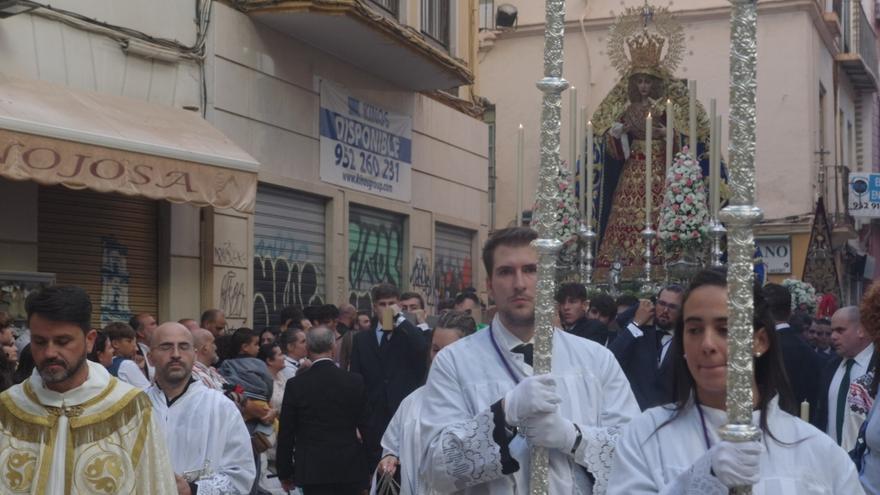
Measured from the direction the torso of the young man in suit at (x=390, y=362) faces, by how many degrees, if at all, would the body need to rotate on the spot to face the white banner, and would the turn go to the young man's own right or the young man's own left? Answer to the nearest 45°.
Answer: approximately 180°

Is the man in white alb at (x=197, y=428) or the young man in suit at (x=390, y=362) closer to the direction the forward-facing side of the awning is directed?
the young man in suit

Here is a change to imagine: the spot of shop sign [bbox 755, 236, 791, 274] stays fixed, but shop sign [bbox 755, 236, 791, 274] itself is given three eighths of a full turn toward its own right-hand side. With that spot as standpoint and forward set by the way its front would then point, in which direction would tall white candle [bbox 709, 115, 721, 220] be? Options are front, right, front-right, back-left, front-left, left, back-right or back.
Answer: back-left

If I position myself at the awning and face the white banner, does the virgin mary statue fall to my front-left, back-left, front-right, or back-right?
front-right

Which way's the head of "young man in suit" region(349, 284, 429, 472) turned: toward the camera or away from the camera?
toward the camera

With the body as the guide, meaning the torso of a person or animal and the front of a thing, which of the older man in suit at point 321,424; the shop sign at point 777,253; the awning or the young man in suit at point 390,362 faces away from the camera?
the older man in suit at point 321,424

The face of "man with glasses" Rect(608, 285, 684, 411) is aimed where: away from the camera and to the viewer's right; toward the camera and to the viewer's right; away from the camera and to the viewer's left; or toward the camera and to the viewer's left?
toward the camera and to the viewer's left

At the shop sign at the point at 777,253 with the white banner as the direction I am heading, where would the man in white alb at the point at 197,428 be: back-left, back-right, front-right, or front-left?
front-left

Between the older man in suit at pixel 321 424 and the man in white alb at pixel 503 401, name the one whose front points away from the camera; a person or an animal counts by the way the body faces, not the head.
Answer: the older man in suit

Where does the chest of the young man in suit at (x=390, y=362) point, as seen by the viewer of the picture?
toward the camera

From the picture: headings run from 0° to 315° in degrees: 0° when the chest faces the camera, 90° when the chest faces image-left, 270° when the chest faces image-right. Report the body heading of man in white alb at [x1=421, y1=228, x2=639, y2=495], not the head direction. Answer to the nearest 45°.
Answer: approximately 0°

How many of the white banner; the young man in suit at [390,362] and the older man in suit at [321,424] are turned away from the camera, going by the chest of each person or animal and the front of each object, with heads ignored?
1

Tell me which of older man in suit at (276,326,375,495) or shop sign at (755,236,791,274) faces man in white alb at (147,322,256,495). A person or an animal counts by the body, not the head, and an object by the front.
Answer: the shop sign

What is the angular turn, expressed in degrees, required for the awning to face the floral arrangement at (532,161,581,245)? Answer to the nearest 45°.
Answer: approximately 45° to its left

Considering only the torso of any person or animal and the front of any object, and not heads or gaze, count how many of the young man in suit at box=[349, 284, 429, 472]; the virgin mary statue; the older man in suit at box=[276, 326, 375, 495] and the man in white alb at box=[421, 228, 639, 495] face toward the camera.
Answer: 3

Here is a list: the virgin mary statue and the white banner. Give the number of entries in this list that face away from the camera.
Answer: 0

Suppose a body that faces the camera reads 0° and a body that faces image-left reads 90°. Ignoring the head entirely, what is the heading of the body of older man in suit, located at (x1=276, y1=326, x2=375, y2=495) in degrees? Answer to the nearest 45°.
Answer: approximately 180°

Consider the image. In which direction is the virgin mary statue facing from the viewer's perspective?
toward the camera

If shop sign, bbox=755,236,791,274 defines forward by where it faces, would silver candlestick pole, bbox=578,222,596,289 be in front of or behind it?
in front
